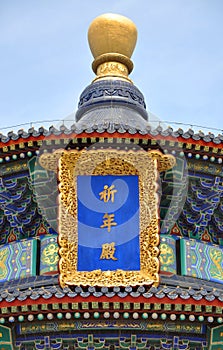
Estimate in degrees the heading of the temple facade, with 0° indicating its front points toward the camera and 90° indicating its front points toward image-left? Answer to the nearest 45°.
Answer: approximately 0°
